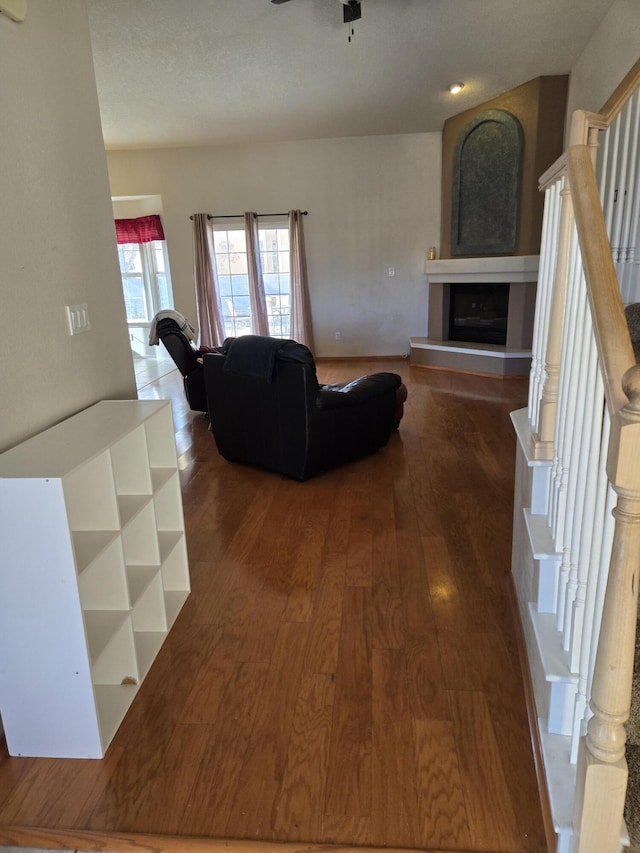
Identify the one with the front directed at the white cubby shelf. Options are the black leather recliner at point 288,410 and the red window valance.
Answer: the red window valance

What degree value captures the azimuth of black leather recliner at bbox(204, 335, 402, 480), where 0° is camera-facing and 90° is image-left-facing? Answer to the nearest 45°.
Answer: approximately 225°

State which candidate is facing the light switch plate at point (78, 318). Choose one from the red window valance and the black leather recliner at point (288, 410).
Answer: the red window valance

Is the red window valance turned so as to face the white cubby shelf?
yes

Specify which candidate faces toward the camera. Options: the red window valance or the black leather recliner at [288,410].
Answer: the red window valance

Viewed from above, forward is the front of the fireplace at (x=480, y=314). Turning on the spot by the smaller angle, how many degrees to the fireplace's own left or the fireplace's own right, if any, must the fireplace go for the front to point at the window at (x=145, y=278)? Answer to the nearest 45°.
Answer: approximately 45° to the fireplace's own right

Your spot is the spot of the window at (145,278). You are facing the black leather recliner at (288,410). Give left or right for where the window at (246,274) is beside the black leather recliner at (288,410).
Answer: left

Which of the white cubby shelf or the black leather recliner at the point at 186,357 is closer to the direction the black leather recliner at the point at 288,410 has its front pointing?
the black leather recliner

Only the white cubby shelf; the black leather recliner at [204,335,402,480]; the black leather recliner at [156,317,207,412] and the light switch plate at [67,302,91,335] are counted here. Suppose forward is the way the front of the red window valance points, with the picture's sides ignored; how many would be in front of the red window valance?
4

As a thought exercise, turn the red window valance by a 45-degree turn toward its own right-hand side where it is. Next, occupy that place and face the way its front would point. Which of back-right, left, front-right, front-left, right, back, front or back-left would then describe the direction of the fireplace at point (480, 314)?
left

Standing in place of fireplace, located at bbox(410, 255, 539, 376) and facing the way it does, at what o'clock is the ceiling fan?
The ceiling fan is roughly at 11 o'clock from the fireplace.

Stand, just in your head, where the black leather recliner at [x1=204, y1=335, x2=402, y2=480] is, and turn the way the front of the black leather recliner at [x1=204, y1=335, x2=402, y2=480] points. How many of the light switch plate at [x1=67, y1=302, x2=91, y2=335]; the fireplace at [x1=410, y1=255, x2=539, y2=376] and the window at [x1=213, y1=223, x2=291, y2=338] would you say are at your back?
1

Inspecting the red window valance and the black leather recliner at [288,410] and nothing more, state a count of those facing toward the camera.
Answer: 1

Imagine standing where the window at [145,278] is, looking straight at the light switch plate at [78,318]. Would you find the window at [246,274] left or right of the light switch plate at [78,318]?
left

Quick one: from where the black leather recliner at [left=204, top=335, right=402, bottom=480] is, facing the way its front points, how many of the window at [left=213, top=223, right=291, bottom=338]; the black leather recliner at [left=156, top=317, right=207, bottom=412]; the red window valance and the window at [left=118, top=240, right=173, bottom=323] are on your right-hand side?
0

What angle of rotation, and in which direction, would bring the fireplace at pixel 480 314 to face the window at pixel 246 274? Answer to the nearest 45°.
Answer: approximately 45° to its right

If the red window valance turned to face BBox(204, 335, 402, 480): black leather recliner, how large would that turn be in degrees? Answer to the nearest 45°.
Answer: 0° — it already faces it

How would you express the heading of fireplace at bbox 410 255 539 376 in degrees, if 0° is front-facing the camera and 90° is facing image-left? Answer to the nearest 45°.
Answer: approximately 45°

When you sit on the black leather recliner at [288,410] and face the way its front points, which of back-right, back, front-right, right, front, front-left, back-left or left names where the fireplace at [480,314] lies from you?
front

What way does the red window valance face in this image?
toward the camera

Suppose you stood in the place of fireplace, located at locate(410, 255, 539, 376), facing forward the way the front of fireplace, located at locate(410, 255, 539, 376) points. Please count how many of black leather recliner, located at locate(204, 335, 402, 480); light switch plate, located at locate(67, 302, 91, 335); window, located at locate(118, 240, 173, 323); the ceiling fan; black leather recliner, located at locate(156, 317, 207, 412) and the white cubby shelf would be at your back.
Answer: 0

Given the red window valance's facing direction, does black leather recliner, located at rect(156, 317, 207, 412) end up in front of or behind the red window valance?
in front
